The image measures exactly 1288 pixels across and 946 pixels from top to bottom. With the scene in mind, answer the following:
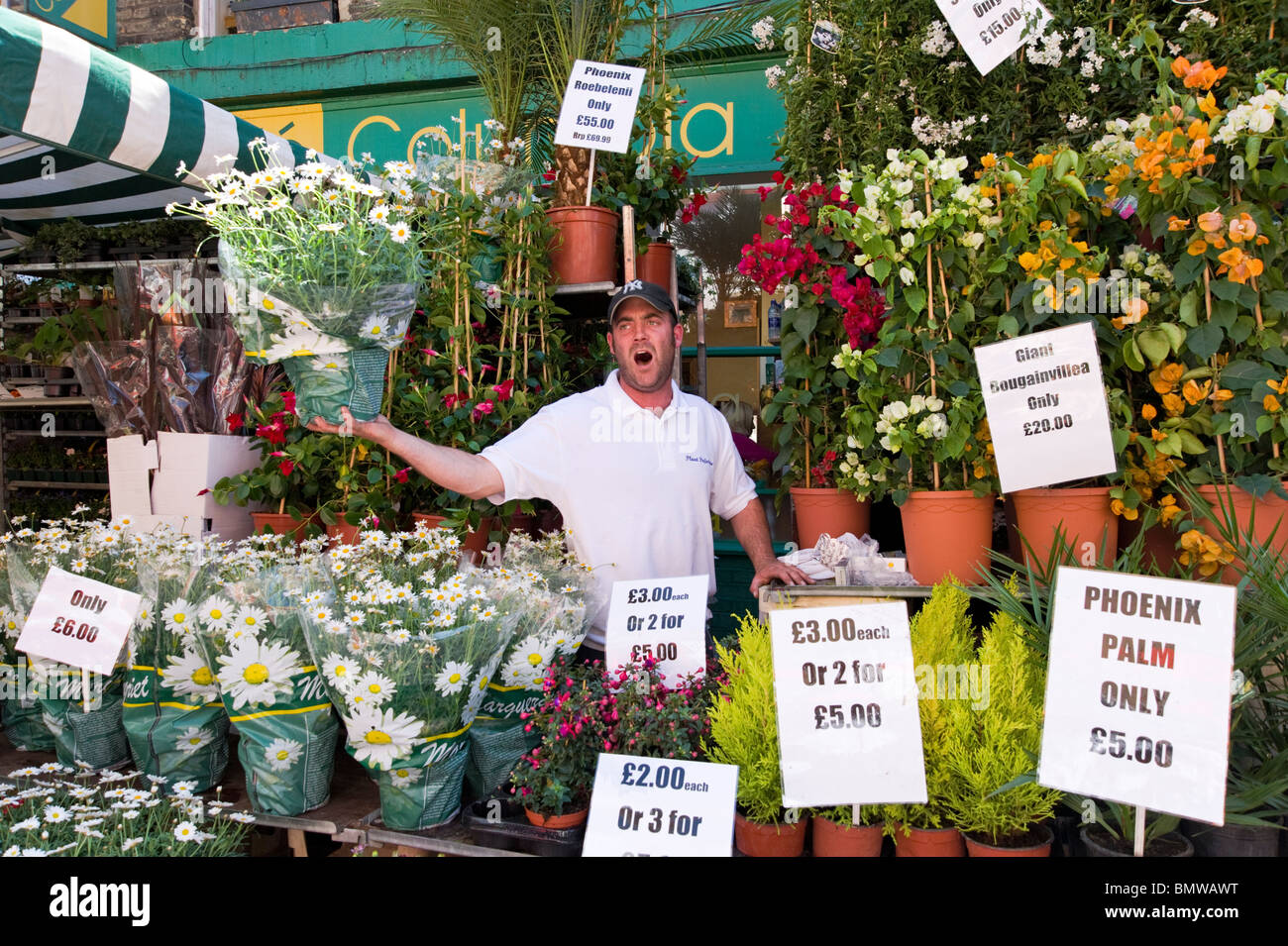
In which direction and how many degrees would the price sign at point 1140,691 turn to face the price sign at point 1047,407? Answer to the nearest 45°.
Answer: approximately 180°

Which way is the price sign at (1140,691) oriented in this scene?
toward the camera

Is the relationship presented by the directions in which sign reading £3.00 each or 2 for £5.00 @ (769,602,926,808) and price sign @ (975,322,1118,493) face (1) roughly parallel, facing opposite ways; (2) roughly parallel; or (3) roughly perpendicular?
roughly parallel

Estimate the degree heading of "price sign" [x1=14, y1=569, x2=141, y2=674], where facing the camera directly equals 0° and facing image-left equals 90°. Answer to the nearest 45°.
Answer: approximately 0°

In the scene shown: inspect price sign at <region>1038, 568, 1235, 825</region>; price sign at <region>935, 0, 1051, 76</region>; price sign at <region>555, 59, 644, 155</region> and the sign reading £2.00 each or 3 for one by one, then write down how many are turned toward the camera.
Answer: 4

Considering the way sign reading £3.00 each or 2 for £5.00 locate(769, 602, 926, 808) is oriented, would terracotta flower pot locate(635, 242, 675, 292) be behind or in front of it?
behind

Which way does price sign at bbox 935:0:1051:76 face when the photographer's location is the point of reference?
facing the viewer

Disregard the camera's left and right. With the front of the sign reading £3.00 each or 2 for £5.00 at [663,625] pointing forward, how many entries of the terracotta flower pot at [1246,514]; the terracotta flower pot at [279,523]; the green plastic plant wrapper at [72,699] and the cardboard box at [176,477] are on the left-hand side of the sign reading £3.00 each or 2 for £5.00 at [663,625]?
1
